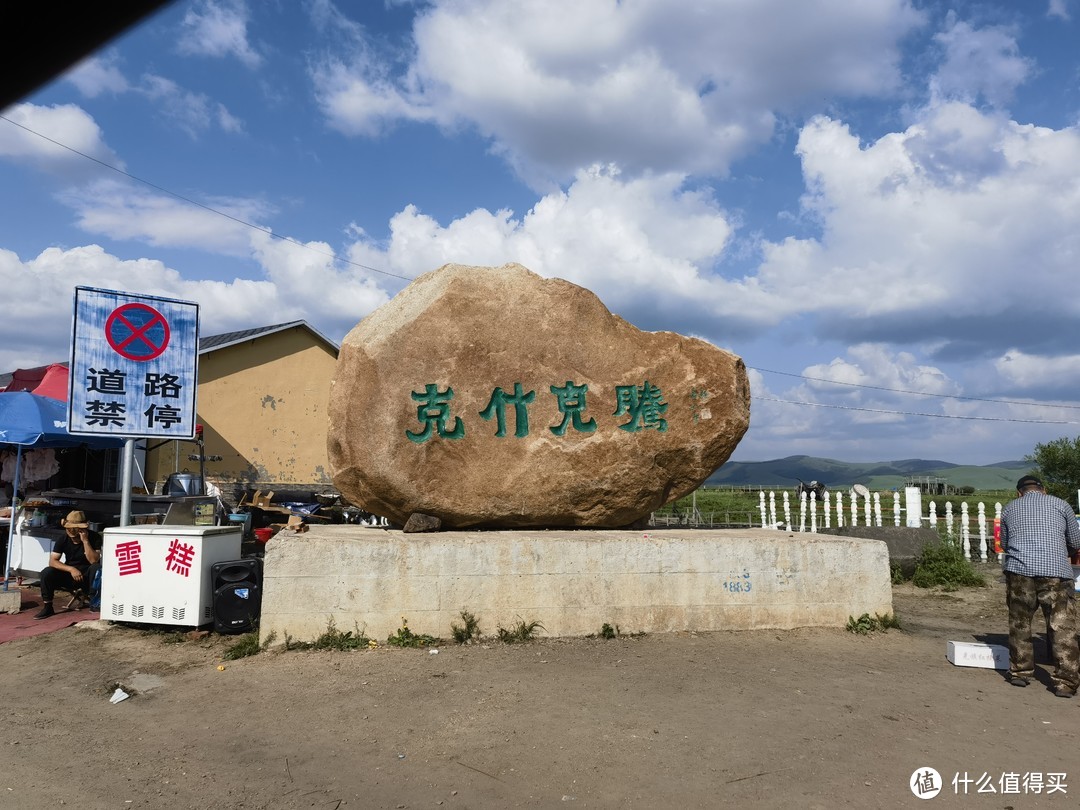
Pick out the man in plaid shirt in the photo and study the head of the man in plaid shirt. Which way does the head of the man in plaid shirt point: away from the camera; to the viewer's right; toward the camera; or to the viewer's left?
away from the camera

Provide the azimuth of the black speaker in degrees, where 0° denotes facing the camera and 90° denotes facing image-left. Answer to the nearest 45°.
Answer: approximately 0°

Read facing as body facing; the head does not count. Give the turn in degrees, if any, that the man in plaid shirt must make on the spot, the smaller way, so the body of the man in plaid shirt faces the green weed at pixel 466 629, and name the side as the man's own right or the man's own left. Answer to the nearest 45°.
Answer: approximately 90° to the man's own left

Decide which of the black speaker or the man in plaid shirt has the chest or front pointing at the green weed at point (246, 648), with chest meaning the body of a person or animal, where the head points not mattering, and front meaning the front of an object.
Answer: the black speaker

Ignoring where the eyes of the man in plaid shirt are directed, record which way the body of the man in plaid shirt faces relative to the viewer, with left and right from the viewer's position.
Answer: facing away from the viewer

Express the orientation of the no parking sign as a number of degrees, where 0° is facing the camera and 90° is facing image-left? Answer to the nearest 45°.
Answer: approximately 0°

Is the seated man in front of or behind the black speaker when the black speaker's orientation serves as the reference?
behind

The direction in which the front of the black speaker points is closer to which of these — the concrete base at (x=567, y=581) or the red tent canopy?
the concrete base

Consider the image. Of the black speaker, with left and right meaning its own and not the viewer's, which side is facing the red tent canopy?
back

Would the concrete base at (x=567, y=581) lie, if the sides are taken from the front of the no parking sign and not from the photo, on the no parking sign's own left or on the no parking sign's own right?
on the no parking sign's own left

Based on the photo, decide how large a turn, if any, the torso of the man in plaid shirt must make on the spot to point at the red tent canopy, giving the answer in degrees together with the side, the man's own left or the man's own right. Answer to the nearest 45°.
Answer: approximately 90° to the man's own left

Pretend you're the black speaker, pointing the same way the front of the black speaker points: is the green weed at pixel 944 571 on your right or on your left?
on your left

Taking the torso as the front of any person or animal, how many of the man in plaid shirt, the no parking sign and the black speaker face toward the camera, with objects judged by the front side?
2

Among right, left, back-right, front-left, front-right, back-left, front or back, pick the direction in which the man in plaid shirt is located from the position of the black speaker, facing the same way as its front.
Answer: front-left
